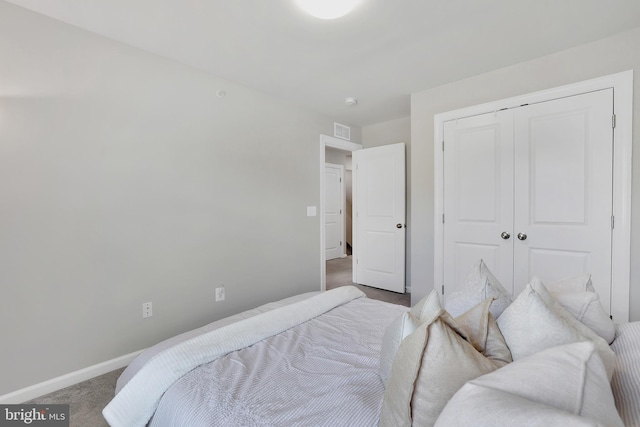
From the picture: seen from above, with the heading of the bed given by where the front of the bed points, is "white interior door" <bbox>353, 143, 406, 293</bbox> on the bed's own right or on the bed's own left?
on the bed's own right

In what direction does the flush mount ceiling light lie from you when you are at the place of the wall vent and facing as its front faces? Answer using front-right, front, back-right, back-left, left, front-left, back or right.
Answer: front-right

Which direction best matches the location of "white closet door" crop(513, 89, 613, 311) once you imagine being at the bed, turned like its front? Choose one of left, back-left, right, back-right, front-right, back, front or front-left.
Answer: right

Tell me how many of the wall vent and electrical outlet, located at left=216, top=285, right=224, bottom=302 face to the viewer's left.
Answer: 0

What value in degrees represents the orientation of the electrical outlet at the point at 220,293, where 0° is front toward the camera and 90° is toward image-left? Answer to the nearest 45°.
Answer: approximately 315°

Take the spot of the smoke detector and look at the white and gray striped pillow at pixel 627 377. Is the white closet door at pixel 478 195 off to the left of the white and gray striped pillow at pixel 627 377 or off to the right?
left

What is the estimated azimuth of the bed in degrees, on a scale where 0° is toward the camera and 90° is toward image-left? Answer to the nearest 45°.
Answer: approximately 135°

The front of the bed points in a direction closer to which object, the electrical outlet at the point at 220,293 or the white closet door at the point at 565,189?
the electrical outlet

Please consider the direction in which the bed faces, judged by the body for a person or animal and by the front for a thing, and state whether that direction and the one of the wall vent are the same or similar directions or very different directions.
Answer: very different directions

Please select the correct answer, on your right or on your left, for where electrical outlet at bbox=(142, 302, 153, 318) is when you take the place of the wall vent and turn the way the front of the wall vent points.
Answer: on your right

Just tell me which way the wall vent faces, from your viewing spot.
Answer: facing the viewer and to the right of the viewer
